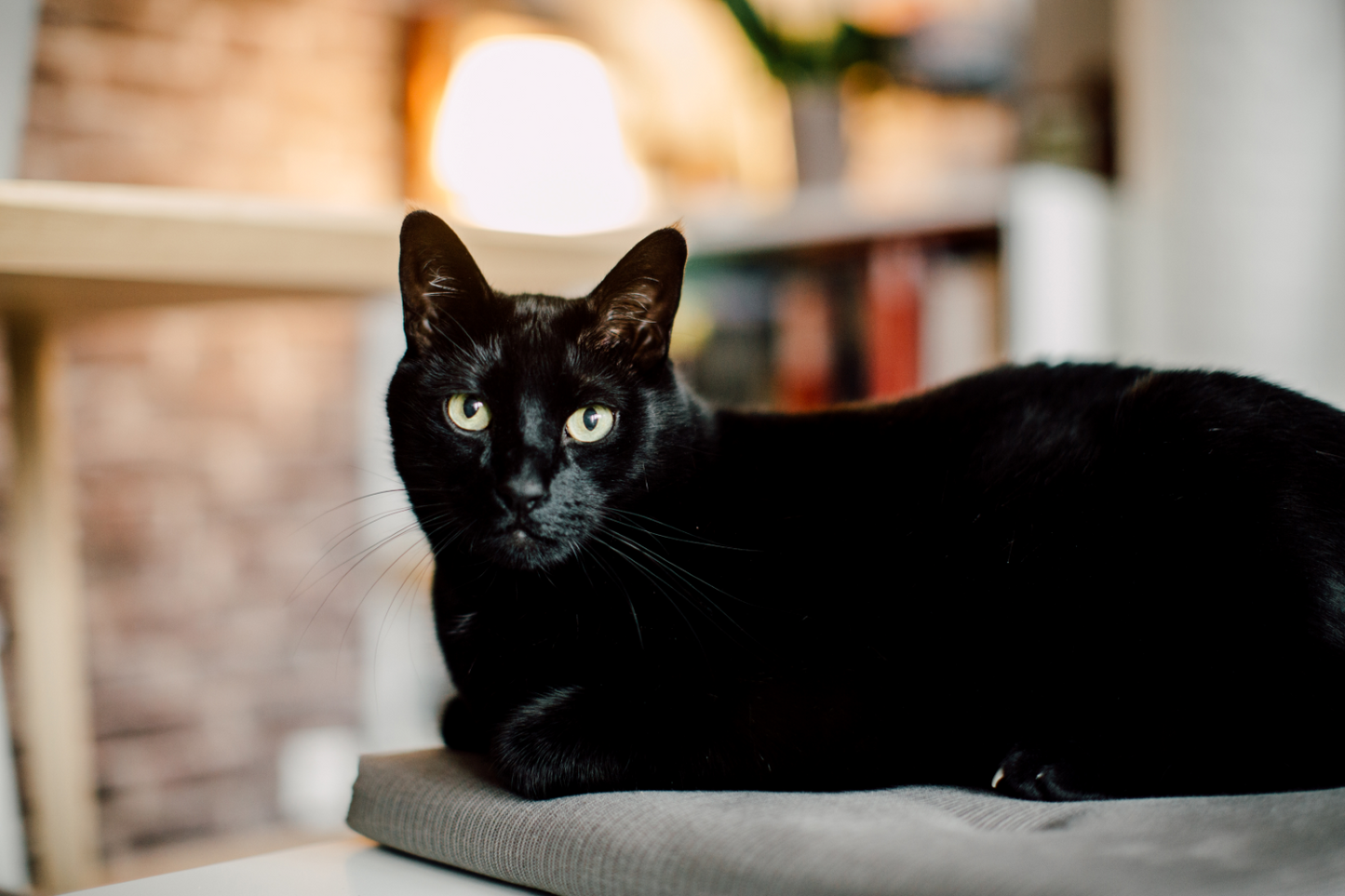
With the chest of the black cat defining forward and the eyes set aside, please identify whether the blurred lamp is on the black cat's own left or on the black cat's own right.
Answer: on the black cat's own right

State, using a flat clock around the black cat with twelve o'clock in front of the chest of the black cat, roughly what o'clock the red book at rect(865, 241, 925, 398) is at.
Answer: The red book is roughly at 3 o'clock from the black cat.

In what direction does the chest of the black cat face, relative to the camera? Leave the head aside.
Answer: to the viewer's left

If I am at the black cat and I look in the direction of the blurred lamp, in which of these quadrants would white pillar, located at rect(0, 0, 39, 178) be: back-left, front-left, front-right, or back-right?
front-left

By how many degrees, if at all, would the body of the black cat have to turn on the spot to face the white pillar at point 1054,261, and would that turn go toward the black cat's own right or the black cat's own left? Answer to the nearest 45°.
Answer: approximately 90° to the black cat's own right

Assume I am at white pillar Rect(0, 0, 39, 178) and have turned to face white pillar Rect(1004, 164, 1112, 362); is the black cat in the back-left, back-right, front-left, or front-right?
front-right
